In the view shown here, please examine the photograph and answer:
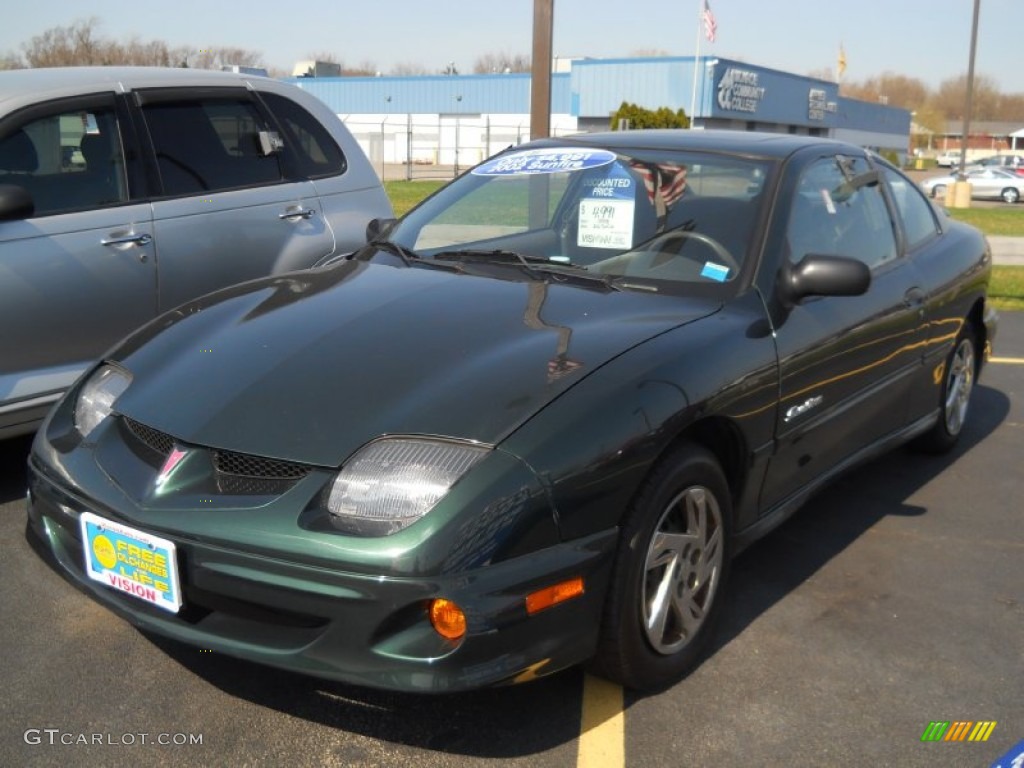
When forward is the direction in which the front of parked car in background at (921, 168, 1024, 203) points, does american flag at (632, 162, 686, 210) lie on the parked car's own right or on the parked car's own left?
on the parked car's own left

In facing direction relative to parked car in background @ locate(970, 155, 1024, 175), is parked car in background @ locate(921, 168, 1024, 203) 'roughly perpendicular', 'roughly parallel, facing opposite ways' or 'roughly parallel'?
roughly parallel

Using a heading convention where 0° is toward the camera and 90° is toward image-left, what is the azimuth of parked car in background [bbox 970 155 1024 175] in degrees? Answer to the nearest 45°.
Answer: approximately 90°

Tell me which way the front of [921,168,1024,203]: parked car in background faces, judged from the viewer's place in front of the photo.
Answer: facing to the left of the viewer

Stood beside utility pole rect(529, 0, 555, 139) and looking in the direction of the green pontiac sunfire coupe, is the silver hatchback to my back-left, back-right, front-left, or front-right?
front-right

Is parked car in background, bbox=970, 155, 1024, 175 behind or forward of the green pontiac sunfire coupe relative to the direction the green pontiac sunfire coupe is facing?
behind

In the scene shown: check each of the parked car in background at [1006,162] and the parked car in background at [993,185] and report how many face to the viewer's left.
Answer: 2

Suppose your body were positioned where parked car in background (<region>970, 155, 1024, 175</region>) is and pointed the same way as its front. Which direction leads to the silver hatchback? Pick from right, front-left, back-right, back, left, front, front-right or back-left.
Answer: left

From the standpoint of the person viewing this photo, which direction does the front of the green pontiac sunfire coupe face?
facing the viewer and to the left of the viewer

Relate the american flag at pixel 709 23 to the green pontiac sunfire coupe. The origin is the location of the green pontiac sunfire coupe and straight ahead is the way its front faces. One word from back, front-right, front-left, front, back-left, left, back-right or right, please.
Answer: back-right

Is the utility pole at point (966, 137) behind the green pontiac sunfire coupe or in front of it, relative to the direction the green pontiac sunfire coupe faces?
behind

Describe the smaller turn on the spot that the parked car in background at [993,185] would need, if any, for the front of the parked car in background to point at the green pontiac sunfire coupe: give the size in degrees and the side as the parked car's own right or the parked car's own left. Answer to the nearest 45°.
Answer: approximately 90° to the parked car's own left

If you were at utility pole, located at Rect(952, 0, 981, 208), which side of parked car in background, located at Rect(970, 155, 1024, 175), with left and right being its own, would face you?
left

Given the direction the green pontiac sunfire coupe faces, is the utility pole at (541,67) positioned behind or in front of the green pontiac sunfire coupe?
behind

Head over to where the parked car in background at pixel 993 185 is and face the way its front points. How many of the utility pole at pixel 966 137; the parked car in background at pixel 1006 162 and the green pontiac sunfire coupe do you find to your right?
1

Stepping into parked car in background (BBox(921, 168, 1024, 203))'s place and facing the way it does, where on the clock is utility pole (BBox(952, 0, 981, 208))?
The utility pole is roughly at 9 o'clock from the parked car in background.
